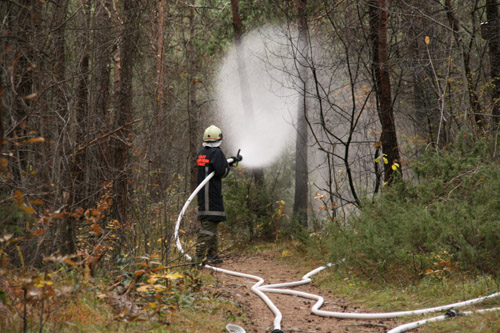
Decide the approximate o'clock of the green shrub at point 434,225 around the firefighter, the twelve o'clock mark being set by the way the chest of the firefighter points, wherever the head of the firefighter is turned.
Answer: The green shrub is roughly at 3 o'clock from the firefighter.

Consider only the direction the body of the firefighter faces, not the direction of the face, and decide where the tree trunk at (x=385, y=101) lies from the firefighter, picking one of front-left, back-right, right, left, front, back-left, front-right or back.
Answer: front-right

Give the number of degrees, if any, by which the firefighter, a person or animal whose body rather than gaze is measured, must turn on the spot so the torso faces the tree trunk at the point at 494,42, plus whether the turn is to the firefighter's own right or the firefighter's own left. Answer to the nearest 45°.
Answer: approximately 45° to the firefighter's own right

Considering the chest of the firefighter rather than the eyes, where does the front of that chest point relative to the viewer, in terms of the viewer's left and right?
facing away from the viewer and to the right of the viewer

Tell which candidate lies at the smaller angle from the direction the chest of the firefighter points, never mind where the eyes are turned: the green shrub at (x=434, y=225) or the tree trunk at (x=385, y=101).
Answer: the tree trunk

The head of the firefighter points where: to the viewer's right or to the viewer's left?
to the viewer's right
